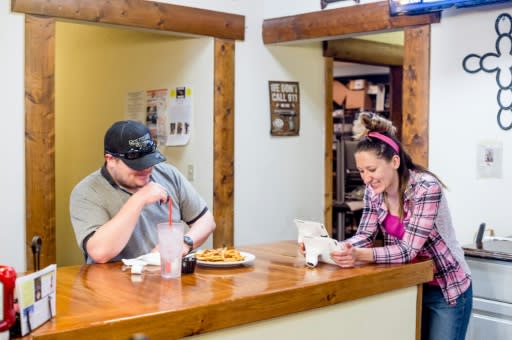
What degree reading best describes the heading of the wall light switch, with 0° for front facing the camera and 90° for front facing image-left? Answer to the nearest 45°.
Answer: approximately 45°

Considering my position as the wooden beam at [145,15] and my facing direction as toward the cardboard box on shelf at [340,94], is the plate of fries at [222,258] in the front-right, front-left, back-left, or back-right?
back-right

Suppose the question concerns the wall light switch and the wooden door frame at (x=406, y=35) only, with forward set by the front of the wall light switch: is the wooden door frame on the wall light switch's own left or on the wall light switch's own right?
on the wall light switch's own left

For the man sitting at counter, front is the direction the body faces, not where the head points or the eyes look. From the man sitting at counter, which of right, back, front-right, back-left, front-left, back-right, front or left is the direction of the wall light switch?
back-left

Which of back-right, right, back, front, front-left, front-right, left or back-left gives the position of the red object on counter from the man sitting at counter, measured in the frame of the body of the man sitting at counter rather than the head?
front-right
